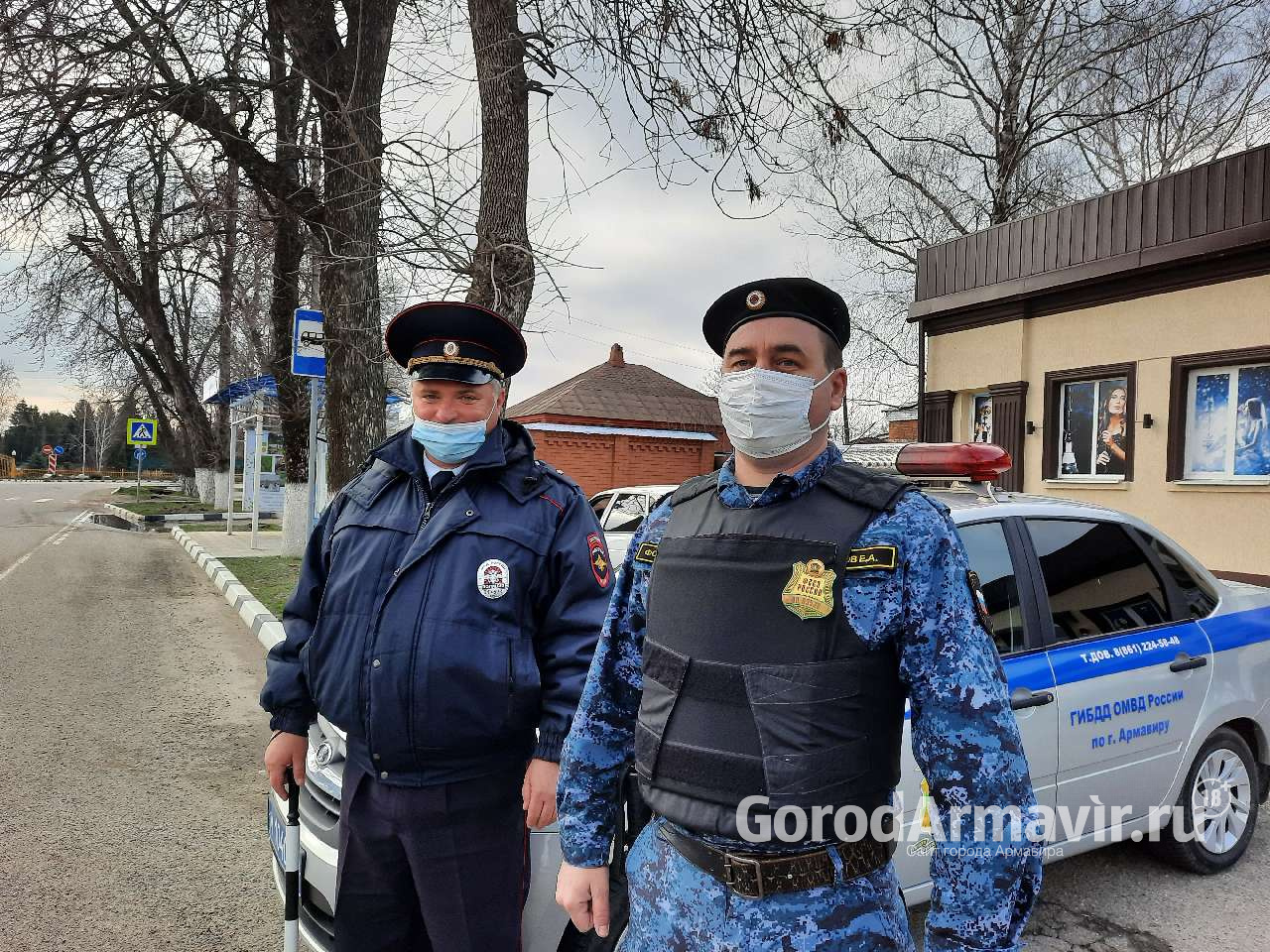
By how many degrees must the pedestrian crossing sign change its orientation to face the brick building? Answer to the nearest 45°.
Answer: approximately 45° to its left

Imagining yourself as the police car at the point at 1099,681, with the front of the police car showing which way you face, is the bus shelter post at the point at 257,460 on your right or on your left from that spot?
on your right

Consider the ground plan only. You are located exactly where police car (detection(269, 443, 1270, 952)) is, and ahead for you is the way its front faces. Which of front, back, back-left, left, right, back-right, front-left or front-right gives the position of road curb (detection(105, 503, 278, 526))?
right

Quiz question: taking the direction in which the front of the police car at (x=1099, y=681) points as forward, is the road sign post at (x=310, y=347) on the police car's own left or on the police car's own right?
on the police car's own right

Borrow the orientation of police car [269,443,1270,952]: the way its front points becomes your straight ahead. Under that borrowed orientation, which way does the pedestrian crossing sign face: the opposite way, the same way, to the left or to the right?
to the left

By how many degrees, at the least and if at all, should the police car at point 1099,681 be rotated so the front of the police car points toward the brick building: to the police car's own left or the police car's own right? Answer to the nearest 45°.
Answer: approximately 135° to the police car's own right

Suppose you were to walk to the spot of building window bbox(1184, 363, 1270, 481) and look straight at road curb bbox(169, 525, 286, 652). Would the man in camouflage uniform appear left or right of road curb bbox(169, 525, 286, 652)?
left

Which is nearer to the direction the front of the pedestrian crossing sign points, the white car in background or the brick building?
the white car in background
